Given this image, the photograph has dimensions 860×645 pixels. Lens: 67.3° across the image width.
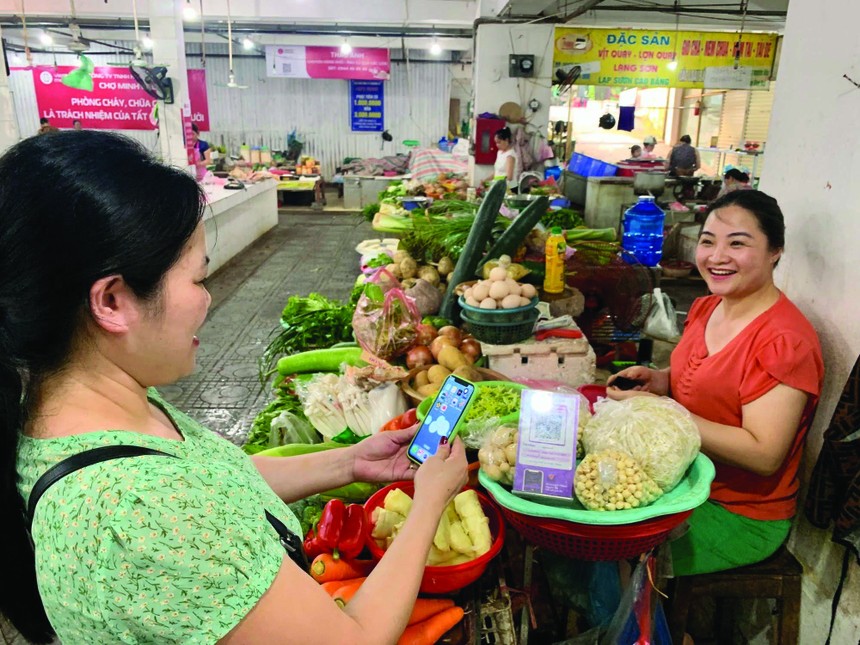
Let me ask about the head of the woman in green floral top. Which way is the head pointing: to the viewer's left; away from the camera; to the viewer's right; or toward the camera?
to the viewer's right

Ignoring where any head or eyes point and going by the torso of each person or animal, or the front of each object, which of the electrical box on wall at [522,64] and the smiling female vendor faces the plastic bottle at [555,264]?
the electrical box on wall

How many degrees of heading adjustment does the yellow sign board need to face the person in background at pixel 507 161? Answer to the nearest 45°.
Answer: approximately 45° to its right

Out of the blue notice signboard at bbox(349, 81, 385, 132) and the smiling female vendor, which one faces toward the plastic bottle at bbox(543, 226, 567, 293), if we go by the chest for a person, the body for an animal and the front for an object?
the blue notice signboard

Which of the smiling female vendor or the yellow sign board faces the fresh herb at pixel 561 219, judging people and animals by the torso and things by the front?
the yellow sign board

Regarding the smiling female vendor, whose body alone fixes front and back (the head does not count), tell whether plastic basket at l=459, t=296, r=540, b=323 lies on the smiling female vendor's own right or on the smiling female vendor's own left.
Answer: on the smiling female vendor's own right

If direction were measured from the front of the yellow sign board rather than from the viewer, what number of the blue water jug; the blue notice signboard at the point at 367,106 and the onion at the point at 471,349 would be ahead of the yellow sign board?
2

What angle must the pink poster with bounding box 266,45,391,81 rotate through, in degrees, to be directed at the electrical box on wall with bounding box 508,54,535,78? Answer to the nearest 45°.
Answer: approximately 45° to its left

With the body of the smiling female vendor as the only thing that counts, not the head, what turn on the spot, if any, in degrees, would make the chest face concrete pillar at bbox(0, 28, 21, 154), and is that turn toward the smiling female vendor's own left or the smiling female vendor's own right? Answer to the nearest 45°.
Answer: approximately 45° to the smiling female vendor's own right

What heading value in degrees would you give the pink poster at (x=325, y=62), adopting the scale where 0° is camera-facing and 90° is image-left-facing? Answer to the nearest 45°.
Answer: approximately 0°

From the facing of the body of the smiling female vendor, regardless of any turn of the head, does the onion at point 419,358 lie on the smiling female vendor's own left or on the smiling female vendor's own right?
on the smiling female vendor's own right
